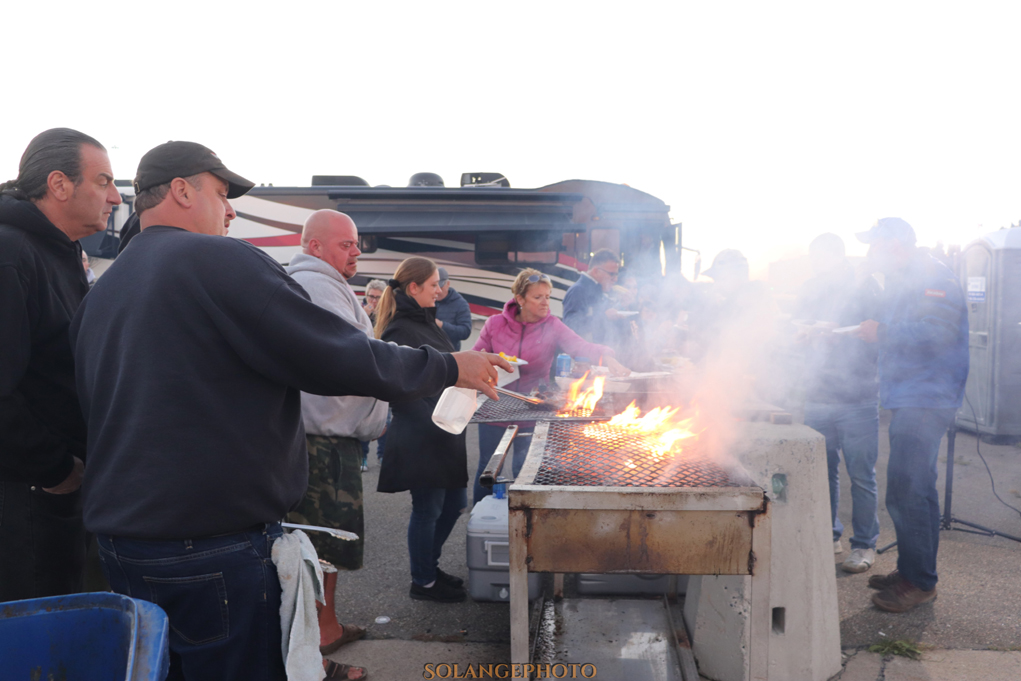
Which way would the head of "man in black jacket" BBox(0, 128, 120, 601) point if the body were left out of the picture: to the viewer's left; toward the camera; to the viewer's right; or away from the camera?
to the viewer's right

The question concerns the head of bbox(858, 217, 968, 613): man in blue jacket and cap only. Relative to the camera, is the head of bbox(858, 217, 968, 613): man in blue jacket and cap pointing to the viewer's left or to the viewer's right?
to the viewer's left

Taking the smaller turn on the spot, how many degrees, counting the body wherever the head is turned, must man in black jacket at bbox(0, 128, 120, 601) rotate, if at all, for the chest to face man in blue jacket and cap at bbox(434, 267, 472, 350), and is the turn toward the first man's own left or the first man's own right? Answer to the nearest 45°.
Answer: approximately 45° to the first man's own left

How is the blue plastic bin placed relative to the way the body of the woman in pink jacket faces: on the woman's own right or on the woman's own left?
on the woman's own right

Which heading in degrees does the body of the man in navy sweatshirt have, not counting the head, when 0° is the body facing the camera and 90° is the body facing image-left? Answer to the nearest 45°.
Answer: approximately 225°

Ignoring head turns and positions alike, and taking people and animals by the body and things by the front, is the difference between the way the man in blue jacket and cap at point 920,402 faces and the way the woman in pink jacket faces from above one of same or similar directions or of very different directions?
very different directions

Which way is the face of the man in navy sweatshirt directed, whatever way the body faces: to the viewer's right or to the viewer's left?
to the viewer's right

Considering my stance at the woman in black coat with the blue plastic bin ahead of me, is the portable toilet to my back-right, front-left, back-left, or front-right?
back-left

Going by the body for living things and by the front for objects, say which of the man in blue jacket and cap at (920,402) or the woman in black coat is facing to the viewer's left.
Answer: the man in blue jacket and cap

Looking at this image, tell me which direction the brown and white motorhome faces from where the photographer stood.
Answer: facing to the right of the viewer
